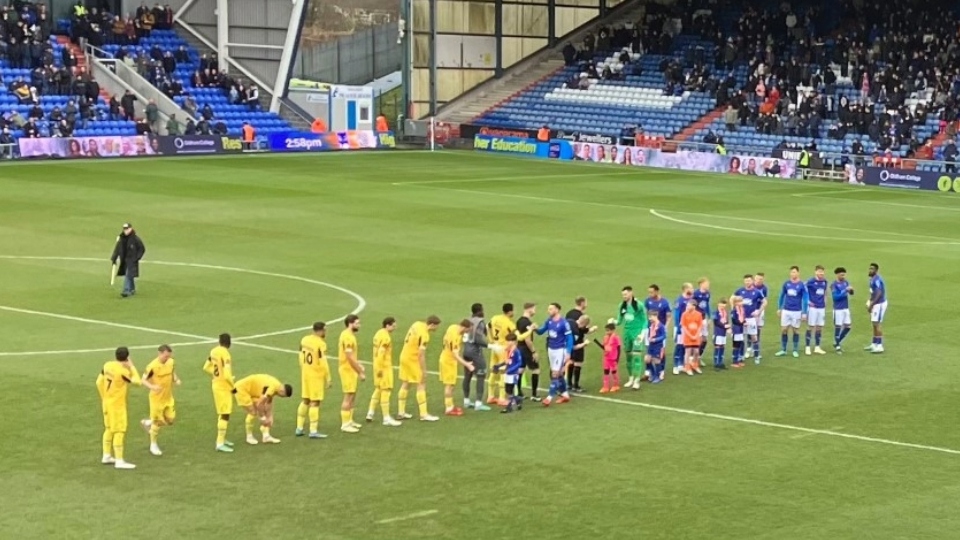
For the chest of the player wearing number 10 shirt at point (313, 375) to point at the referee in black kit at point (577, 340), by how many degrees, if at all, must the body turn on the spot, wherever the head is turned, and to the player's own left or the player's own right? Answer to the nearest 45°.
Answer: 0° — they already face them

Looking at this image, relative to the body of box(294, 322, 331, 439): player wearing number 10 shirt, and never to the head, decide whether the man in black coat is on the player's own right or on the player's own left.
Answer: on the player's own left

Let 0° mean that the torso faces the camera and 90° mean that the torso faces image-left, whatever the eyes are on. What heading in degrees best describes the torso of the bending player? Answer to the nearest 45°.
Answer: approximately 270°

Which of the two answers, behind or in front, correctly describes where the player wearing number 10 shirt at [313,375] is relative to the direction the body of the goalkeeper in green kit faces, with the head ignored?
in front

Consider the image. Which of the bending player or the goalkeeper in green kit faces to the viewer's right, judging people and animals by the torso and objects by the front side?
the bending player

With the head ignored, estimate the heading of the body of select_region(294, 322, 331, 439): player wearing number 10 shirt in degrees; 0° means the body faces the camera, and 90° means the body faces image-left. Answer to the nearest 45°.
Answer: approximately 225°

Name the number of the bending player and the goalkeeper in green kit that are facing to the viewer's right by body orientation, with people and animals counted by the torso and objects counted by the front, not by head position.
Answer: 1
